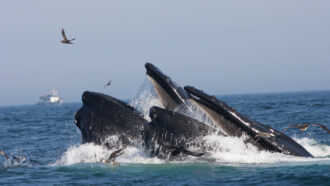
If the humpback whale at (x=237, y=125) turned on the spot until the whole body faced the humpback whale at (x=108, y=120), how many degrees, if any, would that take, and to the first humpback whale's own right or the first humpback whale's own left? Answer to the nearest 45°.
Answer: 0° — it already faces it

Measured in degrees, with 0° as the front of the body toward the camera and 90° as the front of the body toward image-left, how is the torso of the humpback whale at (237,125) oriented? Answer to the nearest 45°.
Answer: approximately 90°

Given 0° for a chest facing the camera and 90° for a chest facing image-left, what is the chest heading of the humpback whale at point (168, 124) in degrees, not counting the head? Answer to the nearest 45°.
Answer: approximately 90°
